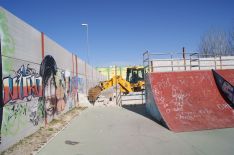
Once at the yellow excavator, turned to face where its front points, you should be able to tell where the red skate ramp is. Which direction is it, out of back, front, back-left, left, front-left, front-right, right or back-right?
front-left

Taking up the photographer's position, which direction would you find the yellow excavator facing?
facing the viewer and to the left of the viewer
